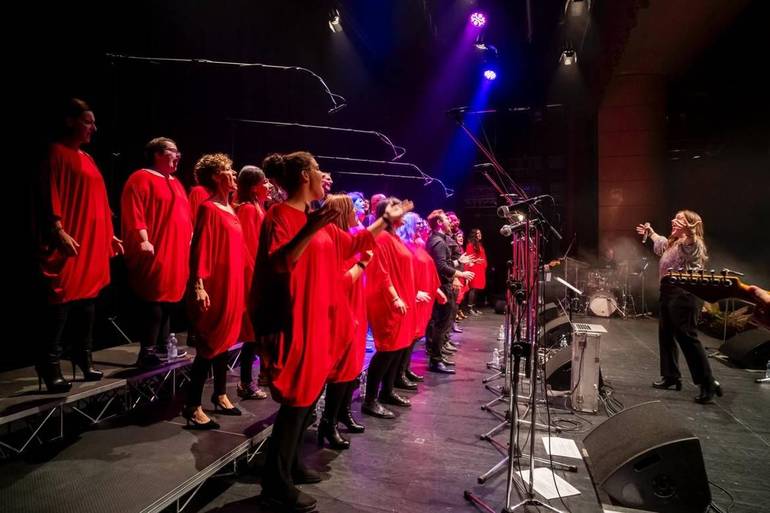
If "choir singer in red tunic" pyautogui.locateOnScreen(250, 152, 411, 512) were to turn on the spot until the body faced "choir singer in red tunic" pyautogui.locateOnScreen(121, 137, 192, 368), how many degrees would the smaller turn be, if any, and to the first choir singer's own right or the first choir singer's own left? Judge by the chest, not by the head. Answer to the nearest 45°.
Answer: approximately 135° to the first choir singer's own left

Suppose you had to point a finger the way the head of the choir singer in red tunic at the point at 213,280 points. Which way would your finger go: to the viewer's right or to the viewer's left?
to the viewer's right

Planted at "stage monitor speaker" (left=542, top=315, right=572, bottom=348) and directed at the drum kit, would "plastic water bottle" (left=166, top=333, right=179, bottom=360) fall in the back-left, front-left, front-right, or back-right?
back-left

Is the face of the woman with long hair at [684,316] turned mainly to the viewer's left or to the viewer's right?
to the viewer's left

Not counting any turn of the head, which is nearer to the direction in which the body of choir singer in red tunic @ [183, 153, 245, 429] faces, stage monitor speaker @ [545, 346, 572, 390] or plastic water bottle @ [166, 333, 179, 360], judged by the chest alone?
the stage monitor speaker

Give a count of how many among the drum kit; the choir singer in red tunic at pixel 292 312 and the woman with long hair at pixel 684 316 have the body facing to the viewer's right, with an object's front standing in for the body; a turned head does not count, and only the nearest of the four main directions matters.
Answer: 1

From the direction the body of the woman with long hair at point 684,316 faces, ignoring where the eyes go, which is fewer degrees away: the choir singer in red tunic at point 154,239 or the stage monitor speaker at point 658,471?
the choir singer in red tunic

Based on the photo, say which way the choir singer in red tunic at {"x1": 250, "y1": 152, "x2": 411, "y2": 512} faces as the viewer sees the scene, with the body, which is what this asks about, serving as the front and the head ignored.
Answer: to the viewer's right

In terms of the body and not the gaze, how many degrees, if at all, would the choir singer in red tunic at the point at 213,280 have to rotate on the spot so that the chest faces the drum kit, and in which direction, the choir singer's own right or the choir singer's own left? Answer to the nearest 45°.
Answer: approximately 90° to the choir singer's own left

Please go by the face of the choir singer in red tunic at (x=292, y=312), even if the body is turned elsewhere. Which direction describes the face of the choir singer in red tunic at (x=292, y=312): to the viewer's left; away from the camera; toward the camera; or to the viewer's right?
to the viewer's right

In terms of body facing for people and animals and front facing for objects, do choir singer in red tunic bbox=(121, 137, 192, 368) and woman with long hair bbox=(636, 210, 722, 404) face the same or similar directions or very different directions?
very different directions
